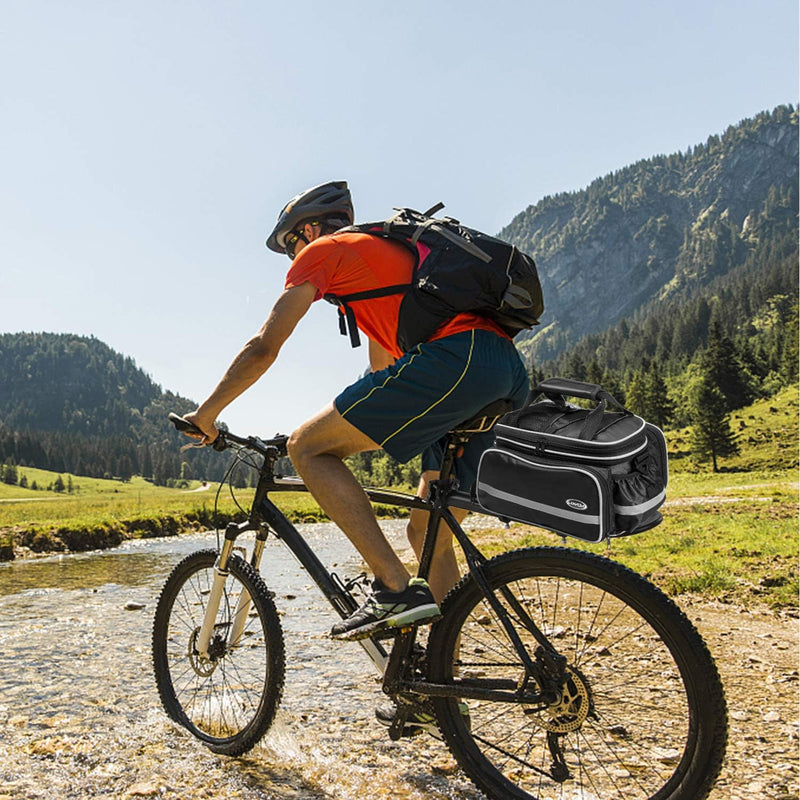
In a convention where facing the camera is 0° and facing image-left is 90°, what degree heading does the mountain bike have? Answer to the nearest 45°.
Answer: approximately 135°
